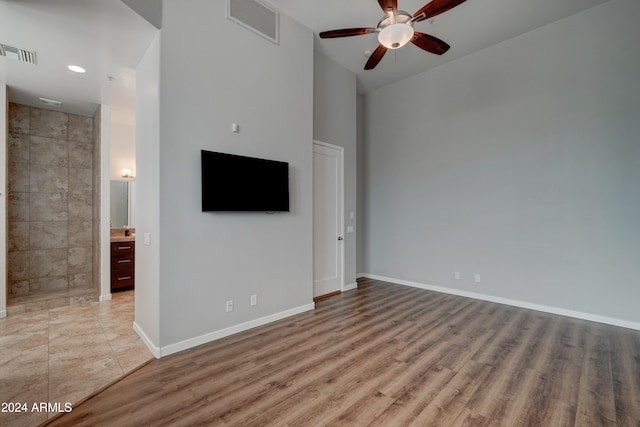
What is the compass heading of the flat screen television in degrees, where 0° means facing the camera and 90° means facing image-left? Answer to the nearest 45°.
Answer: approximately 315°

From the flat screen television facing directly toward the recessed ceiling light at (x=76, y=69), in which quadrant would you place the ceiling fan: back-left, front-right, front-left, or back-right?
back-left

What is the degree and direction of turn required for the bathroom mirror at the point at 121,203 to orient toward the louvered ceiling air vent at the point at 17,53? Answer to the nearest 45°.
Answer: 0° — it already faces it

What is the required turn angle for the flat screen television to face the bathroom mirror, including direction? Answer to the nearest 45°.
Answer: approximately 180°

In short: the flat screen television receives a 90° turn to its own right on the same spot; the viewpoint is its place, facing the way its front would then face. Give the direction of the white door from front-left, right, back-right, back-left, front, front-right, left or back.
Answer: back

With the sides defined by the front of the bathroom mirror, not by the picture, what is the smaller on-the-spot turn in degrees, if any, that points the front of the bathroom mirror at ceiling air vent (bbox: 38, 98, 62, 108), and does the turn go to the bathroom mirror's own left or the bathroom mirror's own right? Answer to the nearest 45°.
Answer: approximately 45° to the bathroom mirror's own right

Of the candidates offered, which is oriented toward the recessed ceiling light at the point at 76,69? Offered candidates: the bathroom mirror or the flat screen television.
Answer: the bathroom mirror

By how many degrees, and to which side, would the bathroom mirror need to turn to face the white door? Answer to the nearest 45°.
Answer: approximately 45° to its left

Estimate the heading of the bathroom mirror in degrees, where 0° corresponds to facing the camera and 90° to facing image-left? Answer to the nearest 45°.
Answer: approximately 0°
